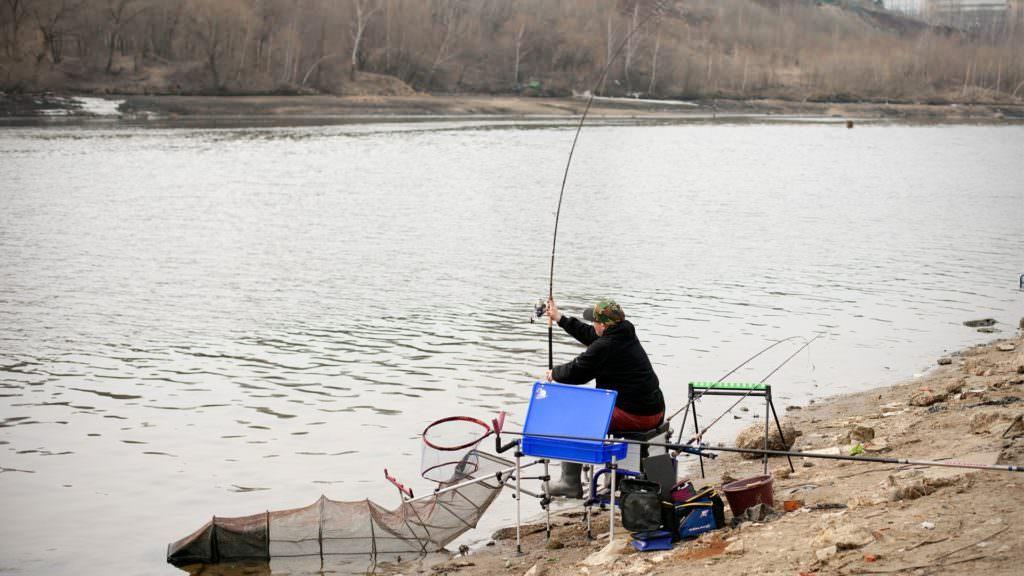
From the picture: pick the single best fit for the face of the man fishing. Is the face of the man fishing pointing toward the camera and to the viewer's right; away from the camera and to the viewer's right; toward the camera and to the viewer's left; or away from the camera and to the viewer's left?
away from the camera and to the viewer's left

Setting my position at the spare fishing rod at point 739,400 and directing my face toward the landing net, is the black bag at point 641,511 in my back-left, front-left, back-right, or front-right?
front-left

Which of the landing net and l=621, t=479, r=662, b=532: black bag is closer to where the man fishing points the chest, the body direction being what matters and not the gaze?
the landing net

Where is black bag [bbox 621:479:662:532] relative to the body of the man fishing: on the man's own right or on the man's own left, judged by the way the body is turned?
on the man's own left

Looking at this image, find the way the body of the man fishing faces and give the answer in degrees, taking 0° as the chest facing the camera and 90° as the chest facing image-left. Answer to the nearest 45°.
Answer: approximately 90°

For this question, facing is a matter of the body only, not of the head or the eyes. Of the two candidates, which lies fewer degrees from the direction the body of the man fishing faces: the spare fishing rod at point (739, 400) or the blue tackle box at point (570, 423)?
the blue tackle box

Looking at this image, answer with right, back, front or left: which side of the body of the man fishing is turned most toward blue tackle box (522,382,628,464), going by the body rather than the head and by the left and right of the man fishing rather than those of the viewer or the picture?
left

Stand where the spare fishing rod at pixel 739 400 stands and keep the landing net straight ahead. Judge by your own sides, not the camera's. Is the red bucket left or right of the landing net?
left

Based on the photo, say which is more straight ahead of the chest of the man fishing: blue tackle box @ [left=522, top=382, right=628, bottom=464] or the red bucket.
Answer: the blue tackle box

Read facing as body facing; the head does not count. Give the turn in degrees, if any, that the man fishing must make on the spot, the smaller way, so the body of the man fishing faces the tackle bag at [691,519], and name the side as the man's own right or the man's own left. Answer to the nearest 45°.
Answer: approximately 135° to the man's own left

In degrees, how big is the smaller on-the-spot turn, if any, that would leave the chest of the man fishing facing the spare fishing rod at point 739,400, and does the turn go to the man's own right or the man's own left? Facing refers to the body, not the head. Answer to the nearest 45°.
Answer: approximately 135° to the man's own right
